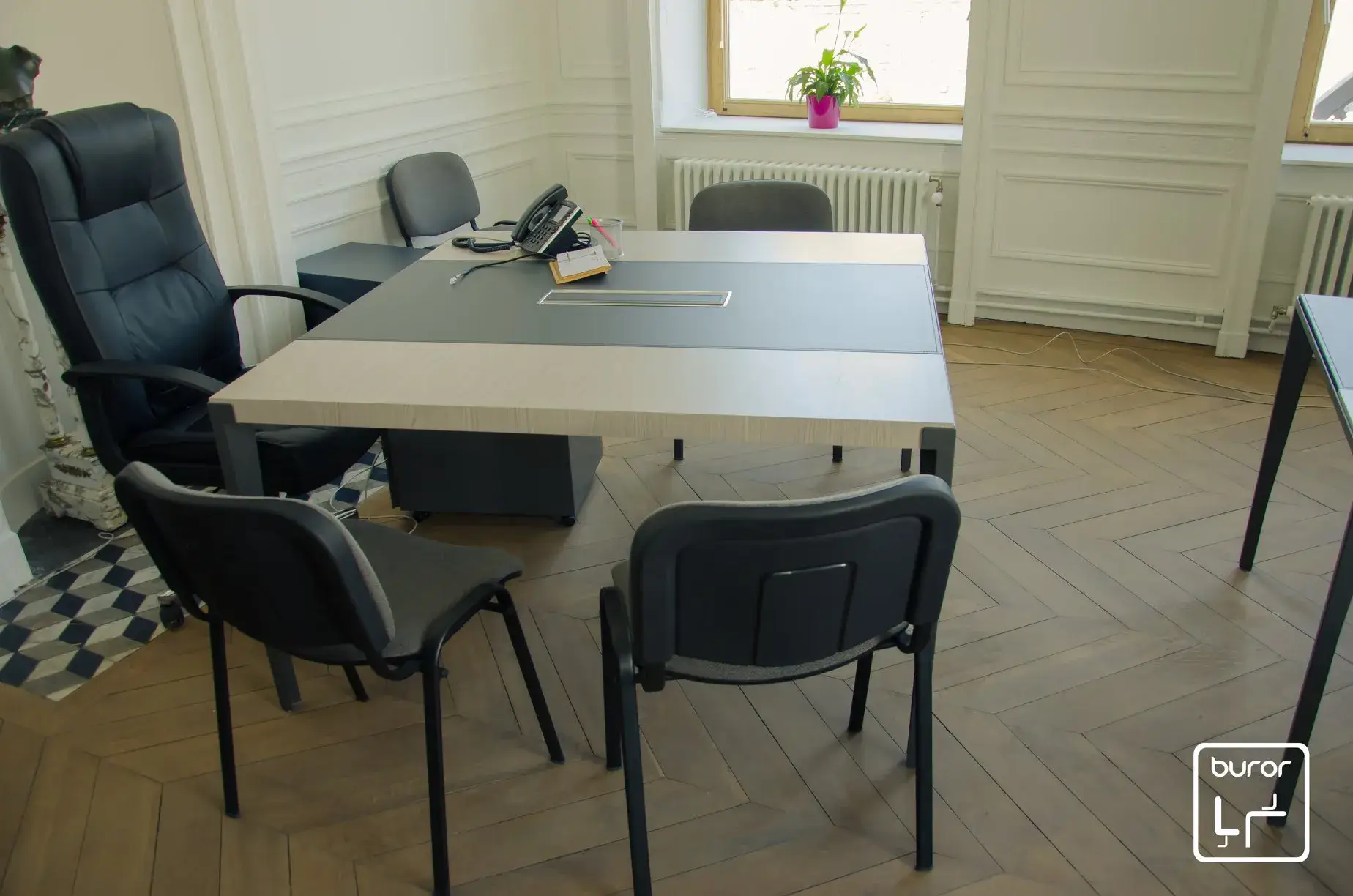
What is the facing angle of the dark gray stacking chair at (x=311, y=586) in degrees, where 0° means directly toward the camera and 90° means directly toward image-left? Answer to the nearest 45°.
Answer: approximately 225°

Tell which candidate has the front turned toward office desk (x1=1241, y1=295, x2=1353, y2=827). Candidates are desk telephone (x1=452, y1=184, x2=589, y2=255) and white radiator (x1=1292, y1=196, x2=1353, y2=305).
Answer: the white radiator

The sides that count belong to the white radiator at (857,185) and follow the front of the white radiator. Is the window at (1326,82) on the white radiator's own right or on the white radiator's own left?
on the white radiator's own left

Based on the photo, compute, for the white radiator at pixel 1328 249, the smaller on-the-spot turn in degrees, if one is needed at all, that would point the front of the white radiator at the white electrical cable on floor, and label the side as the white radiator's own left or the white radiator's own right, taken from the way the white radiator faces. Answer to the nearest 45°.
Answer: approximately 45° to the white radiator's own right

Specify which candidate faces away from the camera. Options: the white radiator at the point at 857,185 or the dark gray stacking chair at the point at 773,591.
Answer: the dark gray stacking chair

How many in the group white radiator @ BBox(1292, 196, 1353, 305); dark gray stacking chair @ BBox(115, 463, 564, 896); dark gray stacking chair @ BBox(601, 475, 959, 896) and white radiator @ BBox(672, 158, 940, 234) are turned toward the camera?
2

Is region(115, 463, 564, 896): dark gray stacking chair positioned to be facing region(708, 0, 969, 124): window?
yes

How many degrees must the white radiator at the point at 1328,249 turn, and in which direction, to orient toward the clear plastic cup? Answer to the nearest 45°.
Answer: approximately 45° to its right

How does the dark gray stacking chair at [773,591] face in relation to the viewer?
away from the camera

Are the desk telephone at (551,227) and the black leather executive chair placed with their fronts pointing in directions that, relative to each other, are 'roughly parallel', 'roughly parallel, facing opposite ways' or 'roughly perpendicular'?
roughly perpendicular
